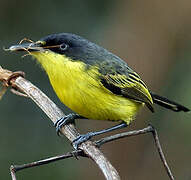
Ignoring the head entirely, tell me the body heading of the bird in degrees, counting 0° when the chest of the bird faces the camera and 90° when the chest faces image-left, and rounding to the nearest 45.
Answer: approximately 90°
